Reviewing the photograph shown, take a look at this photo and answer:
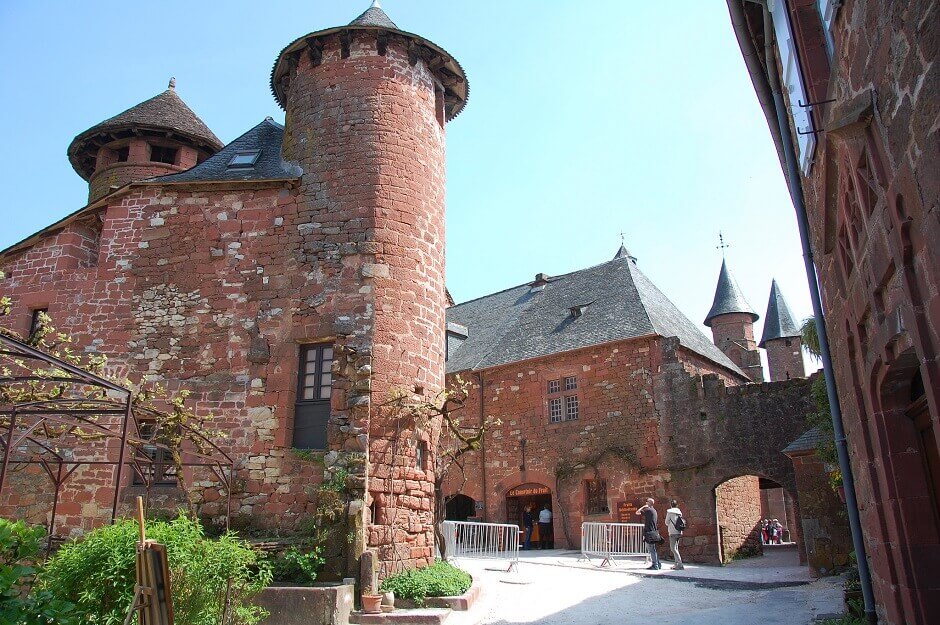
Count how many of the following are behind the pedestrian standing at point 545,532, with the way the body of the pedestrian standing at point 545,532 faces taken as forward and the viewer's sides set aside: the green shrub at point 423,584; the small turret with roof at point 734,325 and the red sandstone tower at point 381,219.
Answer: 2

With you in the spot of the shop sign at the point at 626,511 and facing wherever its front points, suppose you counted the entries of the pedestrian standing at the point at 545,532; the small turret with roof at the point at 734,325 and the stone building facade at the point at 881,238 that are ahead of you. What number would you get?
1

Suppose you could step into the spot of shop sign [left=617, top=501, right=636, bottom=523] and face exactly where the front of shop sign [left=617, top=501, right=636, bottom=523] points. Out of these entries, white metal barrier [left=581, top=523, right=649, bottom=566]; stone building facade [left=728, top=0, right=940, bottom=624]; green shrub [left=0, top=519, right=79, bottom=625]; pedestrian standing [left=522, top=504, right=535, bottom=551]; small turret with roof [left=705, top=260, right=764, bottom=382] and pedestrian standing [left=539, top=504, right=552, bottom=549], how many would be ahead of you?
3

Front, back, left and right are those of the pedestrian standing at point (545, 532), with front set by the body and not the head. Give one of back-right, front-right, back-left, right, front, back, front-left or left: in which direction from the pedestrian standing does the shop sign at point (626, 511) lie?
back-right

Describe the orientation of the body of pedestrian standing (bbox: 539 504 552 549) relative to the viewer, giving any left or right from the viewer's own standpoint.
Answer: facing away from the viewer

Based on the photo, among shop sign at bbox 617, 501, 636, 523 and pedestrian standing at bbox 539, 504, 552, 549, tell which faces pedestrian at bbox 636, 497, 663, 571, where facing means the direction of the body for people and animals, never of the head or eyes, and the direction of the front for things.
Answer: the shop sign

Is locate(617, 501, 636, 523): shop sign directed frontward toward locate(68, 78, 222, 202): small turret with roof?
no

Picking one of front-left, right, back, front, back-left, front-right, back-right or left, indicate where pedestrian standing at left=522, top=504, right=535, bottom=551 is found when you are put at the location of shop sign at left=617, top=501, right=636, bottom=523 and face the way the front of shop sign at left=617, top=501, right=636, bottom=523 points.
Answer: back-right

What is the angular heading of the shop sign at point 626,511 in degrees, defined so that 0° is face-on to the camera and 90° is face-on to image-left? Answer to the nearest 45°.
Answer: approximately 0°

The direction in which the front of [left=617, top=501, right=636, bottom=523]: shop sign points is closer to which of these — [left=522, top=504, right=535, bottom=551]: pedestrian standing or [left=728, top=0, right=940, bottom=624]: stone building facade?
the stone building facade

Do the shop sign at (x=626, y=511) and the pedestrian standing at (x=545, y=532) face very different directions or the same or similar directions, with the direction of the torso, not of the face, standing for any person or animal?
very different directions

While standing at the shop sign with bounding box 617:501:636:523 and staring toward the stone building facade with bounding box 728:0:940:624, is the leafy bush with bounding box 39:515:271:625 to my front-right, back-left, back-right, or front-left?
front-right

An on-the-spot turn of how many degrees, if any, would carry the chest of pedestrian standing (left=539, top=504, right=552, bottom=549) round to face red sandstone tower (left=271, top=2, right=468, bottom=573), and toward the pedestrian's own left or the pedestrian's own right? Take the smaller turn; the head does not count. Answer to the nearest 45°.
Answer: approximately 180°

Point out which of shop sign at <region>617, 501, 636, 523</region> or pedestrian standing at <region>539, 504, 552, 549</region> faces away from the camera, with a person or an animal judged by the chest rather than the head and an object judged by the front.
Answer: the pedestrian standing

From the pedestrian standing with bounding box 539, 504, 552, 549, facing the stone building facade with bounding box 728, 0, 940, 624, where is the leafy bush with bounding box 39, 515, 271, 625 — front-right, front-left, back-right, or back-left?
front-right

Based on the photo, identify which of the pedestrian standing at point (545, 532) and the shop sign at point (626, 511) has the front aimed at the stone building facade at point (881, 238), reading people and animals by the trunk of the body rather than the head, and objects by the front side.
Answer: the shop sign
